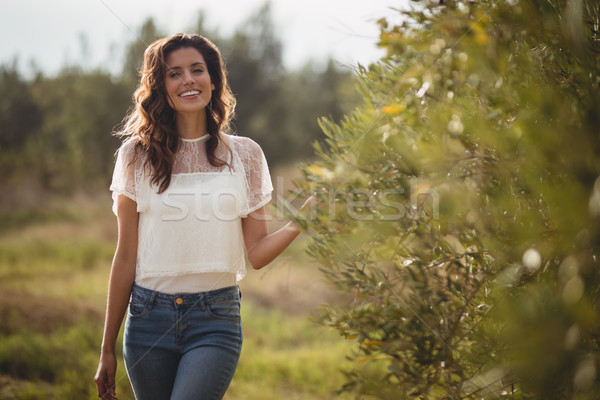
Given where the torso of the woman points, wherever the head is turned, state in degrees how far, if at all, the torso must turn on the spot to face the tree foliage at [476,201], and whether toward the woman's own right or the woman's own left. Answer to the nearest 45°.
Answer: approximately 45° to the woman's own left

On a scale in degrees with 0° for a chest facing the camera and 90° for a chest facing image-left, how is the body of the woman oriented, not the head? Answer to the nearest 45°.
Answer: approximately 0°
